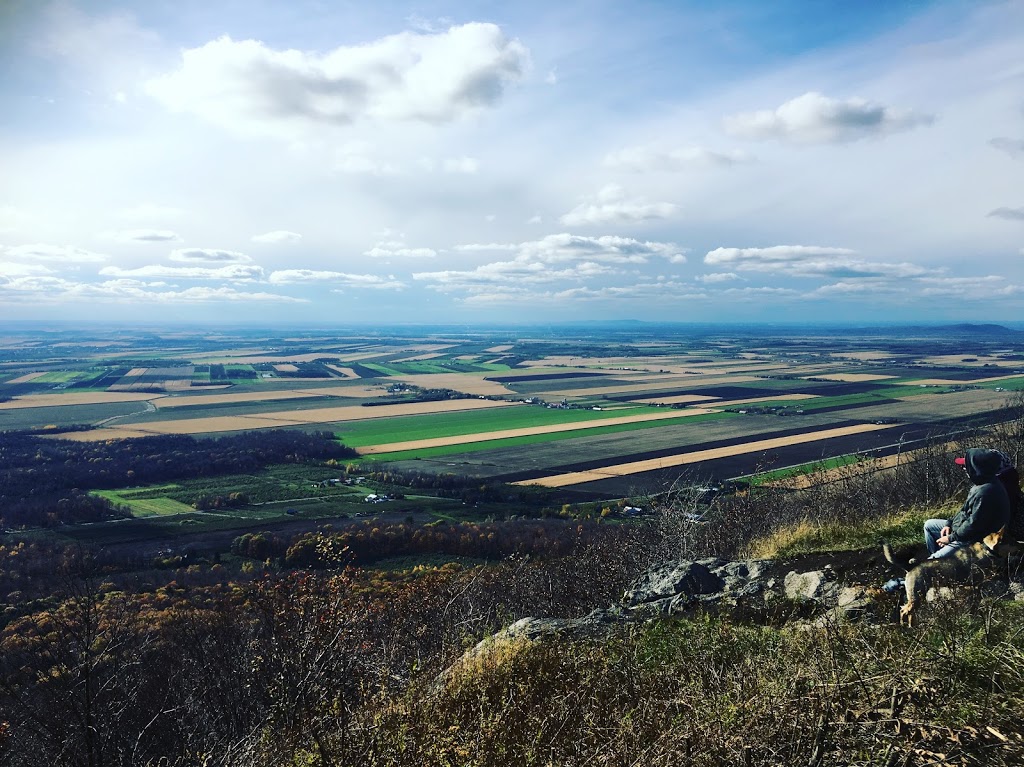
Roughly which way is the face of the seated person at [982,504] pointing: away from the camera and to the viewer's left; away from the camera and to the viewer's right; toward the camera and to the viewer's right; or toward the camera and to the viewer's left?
away from the camera and to the viewer's left

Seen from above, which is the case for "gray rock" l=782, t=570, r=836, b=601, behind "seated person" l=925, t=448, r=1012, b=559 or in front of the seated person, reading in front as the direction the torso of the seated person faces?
in front

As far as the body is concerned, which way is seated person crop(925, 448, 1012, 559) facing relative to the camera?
to the viewer's left
